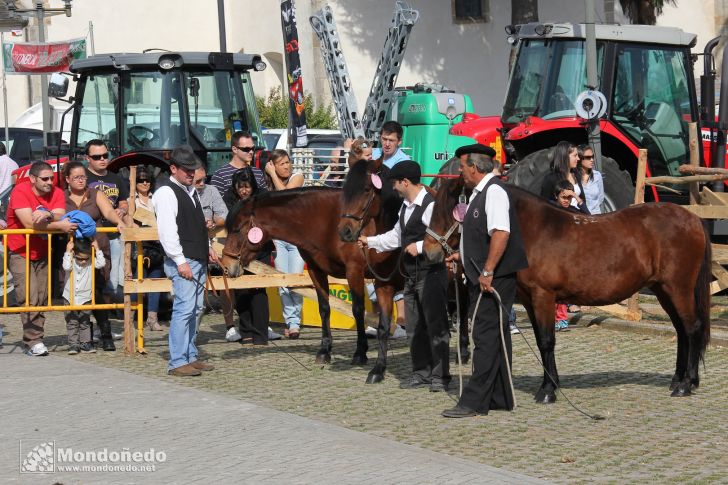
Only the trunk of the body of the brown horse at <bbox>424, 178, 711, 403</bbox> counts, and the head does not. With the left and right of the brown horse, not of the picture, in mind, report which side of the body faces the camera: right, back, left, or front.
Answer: left

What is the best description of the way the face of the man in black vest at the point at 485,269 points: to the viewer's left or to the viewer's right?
to the viewer's left

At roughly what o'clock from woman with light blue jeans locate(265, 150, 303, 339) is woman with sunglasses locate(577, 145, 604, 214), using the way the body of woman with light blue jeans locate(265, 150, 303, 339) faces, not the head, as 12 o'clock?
woman with sunglasses locate(577, 145, 604, 214) is roughly at 9 o'clock from woman with light blue jeans locate(265, 150, 303, 339).

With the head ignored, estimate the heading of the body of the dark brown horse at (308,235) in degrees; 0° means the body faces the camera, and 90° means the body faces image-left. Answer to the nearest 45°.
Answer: approximately 90°

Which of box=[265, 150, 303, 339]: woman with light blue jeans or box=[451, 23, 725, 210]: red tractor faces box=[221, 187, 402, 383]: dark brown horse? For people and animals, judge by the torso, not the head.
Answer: the woman with light blue jeans

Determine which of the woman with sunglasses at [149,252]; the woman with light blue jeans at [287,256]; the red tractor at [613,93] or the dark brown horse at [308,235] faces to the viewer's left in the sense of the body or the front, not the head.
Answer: the dark brown horse

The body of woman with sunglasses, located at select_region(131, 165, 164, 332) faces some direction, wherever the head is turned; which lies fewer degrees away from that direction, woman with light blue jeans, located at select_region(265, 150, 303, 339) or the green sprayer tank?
the woman with light blue jeans

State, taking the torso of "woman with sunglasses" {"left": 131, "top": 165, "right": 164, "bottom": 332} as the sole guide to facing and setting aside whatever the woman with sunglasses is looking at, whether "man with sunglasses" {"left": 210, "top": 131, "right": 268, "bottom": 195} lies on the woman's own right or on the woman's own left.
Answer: on the woman's own left

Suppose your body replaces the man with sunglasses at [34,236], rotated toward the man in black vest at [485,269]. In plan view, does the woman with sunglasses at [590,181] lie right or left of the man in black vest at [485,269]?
left
